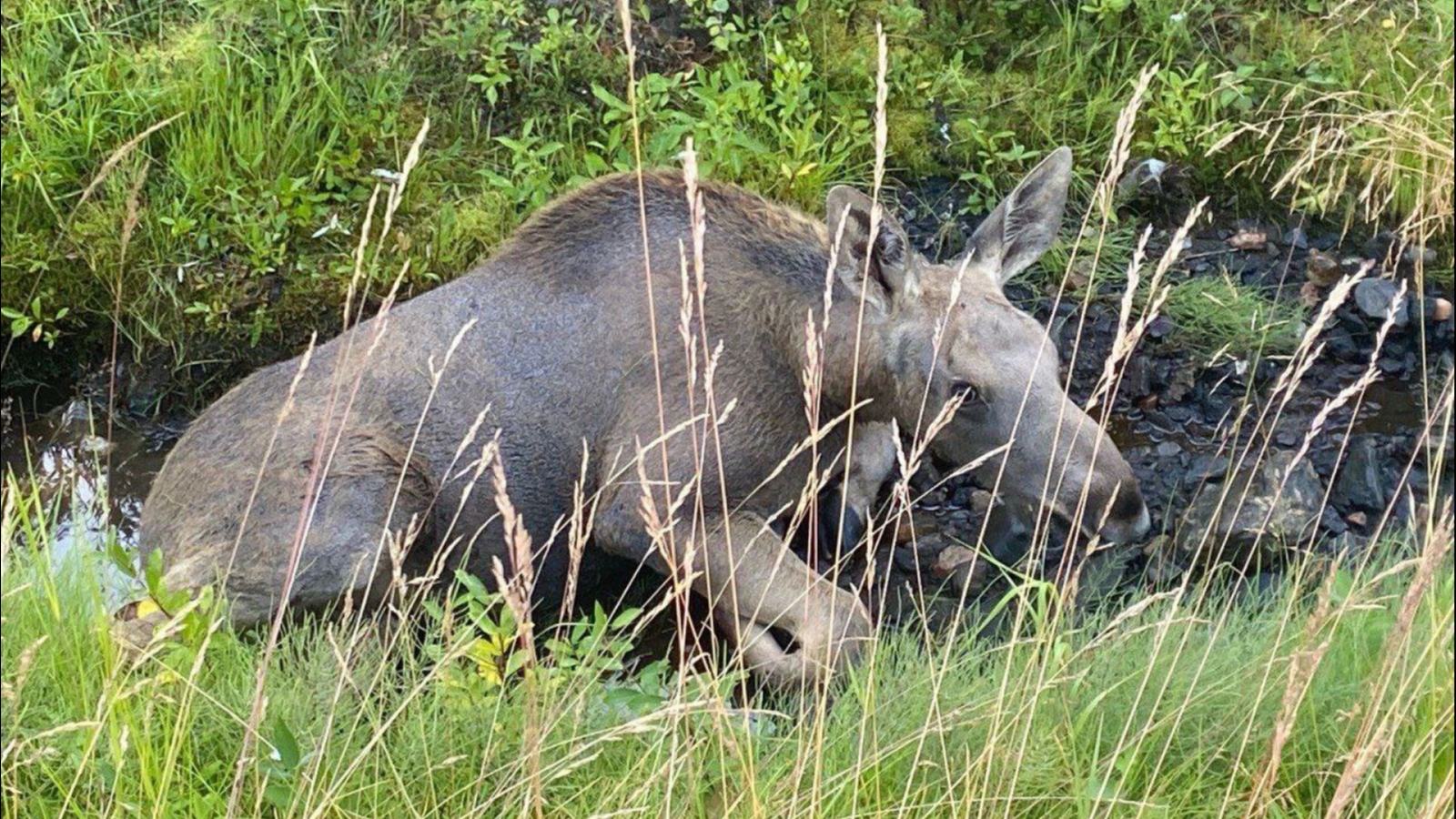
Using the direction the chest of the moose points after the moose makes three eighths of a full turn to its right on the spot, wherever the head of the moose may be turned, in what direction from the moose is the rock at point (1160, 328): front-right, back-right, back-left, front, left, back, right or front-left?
back

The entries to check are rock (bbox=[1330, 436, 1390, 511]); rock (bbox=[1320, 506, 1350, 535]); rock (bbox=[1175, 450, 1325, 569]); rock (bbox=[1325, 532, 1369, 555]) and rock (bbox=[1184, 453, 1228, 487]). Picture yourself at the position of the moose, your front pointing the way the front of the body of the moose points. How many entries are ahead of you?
5

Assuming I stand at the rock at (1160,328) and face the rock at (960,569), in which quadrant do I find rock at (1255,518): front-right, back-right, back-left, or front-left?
front-left

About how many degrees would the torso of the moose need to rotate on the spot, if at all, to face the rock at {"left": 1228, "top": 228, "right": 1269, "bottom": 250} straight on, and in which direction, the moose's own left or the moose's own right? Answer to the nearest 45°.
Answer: approximately 45° to the moose's own left

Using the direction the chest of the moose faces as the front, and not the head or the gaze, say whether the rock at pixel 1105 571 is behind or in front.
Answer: in front

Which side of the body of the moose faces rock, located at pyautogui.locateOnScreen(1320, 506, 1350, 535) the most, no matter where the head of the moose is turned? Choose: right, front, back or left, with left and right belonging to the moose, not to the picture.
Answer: front

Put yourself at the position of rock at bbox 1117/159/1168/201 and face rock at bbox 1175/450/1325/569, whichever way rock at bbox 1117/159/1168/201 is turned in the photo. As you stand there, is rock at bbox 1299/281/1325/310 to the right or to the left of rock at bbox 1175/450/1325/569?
left

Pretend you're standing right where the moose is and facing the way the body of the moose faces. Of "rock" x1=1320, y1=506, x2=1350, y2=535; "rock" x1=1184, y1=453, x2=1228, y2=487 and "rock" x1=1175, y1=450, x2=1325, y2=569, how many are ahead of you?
3

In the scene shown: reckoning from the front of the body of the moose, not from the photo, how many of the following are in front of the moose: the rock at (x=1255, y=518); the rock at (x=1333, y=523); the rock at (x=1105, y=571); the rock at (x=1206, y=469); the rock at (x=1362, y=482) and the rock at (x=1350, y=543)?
6

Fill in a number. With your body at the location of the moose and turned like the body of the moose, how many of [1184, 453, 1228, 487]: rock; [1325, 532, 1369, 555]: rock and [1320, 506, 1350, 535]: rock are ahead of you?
3

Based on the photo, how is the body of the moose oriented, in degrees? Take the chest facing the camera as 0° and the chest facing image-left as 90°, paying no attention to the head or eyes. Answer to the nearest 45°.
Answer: approximately 270°

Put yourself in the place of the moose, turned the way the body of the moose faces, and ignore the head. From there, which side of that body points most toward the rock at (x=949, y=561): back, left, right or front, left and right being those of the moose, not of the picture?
front

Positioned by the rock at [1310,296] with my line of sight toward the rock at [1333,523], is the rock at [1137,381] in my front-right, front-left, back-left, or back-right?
front-right

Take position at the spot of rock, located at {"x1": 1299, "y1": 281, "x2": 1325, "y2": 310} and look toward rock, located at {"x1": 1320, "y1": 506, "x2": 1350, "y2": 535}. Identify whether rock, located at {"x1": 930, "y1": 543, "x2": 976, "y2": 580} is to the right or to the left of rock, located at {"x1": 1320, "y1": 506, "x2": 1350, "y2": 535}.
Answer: right

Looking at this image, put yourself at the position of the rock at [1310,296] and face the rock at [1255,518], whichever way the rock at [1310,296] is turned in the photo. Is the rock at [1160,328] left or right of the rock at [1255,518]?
right

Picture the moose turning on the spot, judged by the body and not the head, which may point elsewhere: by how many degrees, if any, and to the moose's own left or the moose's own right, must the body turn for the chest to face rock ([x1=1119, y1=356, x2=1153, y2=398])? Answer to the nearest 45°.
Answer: approximately 45° to the moose's own left

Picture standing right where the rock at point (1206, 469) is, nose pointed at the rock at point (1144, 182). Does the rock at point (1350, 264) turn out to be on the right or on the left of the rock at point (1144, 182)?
right

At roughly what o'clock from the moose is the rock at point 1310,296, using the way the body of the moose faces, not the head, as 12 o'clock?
The rock is roughly at 11 o'clock from the moose.

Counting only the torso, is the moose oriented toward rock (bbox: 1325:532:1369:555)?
yes
